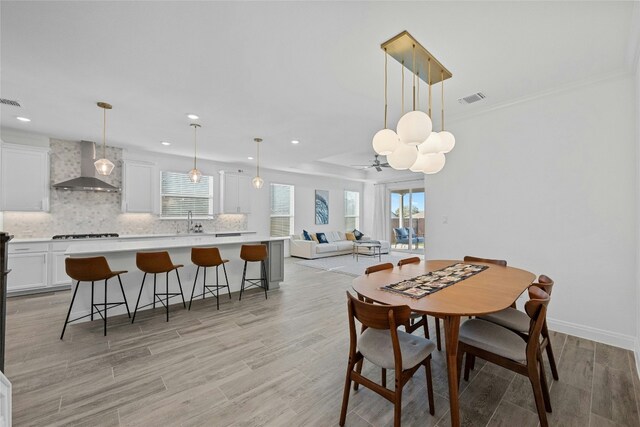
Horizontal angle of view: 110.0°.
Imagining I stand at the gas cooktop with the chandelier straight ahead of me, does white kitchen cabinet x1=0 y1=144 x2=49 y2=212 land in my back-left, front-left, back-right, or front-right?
back-right

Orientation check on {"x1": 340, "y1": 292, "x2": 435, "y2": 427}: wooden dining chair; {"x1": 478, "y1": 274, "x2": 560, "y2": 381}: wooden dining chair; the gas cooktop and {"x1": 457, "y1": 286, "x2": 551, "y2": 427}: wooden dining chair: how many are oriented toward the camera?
1

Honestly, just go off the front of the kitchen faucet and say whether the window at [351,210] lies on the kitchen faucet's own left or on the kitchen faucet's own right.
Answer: on the kitchen faucet's own left

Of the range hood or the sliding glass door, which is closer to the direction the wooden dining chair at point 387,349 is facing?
the sliding glass door

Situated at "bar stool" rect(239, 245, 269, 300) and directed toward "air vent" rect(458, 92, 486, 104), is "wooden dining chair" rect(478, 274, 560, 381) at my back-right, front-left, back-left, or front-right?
front-right

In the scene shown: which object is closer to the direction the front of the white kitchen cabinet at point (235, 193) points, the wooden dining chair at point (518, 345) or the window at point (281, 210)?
the wooden dining chair

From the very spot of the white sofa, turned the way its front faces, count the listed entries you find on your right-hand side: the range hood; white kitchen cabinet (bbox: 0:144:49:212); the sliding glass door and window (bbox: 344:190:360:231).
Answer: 2

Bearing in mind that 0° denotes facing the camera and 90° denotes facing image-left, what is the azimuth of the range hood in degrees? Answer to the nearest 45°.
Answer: approximately 0°

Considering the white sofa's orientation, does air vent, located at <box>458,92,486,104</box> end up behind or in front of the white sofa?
in front

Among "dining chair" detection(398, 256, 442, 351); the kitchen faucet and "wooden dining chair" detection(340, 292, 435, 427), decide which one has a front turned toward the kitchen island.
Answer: the kitchen faucet

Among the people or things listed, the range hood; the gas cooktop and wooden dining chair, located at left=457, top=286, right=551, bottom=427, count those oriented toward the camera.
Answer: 2

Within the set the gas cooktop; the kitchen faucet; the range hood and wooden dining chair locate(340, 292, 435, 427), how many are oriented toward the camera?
3

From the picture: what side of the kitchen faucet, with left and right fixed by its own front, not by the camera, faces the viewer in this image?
front

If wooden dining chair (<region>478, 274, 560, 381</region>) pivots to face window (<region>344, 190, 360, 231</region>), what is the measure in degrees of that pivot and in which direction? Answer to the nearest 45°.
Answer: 0° — it already faces it

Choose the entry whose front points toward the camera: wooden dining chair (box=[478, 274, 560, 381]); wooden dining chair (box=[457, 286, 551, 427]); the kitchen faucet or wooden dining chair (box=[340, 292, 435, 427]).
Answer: the kitchen faucet

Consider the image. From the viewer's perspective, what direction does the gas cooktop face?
toward the camera

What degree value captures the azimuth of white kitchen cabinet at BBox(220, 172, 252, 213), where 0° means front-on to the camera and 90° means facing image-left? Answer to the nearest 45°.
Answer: approximately 315°

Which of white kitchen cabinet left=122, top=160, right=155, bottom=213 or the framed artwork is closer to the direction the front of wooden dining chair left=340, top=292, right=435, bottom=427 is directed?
the framed artwork

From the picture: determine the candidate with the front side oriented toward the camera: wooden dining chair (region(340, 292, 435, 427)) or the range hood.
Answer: the range hood

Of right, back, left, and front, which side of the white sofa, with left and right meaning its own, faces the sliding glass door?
left

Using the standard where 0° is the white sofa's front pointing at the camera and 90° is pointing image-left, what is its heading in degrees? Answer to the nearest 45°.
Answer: approximately 315°
